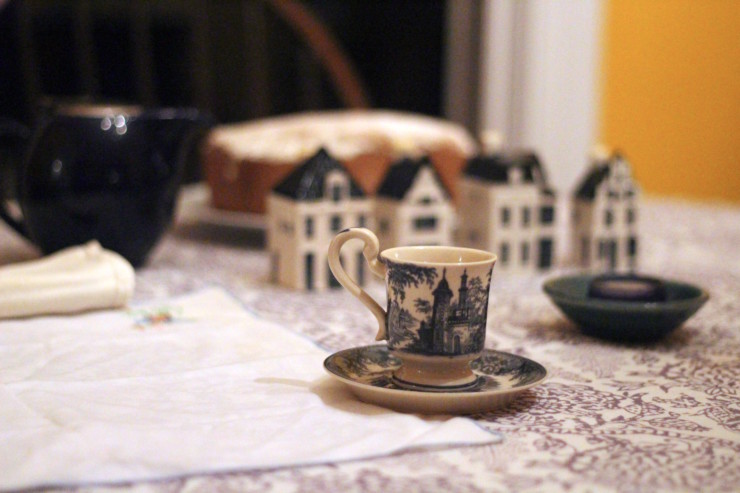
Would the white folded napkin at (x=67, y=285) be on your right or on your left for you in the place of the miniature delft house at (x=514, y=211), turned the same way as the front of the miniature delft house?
on your right

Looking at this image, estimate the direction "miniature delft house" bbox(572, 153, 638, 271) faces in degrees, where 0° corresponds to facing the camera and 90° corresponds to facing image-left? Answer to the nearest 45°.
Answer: approximately 315°
